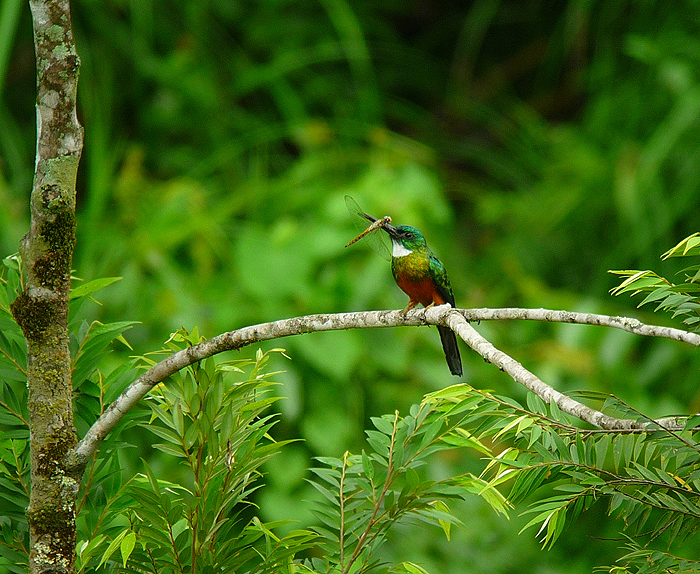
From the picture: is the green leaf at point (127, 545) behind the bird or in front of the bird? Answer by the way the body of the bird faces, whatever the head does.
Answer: in front

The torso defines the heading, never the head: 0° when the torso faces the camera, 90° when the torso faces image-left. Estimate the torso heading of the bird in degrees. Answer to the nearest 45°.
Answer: approximately 45°

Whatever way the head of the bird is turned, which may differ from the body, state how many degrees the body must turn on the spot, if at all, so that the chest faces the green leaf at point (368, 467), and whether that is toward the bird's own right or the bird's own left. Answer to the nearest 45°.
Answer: approximately 45° to the bird's own left
